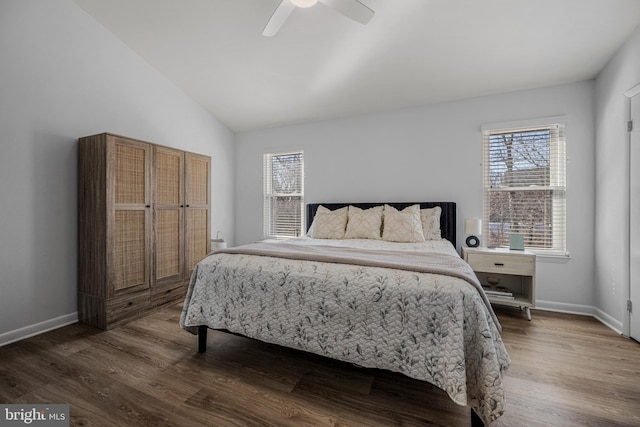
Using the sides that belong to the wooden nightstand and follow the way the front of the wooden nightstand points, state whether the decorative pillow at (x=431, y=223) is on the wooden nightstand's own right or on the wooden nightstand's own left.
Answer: on the wooden nightstand's own right

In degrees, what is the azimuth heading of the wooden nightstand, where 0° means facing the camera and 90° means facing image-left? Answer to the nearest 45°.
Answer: approximately 0°

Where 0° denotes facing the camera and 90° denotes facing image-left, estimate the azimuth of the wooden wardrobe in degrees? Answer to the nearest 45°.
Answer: approximately 315°

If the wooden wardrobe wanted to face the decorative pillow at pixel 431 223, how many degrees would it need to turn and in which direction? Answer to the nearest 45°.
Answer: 0° — it already faces it
